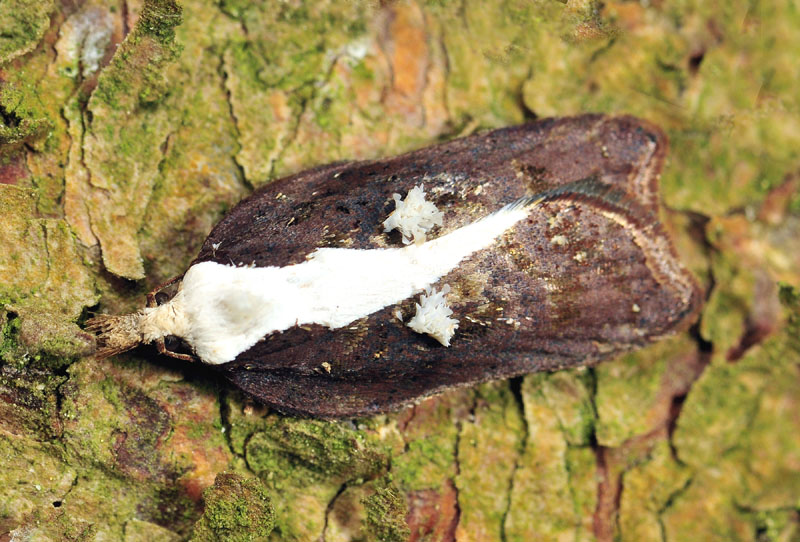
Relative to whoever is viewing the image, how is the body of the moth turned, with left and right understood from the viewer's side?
facing to the left of the viewer
